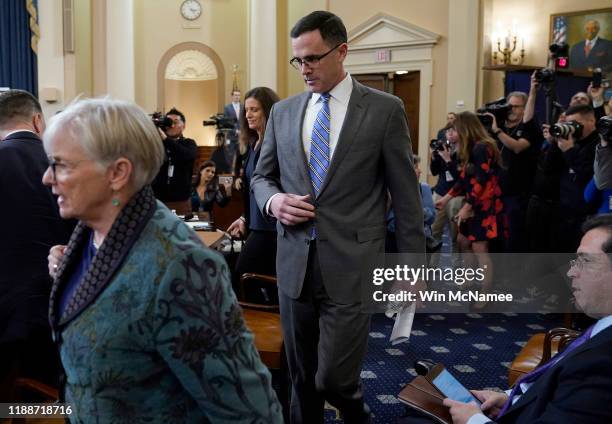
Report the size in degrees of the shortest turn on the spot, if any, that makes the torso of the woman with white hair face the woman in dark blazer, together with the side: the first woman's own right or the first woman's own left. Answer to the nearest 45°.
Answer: approximately 90° to the first woman's own right

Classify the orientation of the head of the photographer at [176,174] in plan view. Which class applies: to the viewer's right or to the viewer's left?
to the viewer's left

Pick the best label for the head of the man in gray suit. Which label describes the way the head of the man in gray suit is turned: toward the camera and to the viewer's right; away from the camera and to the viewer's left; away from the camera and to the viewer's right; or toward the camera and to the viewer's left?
toward the camera and to the viewer's left

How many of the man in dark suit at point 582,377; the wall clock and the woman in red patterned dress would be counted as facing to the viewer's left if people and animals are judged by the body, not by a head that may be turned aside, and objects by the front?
2

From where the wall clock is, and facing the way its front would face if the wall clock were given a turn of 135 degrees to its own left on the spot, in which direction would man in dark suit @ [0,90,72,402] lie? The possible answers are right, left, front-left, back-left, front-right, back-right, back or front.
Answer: back-right

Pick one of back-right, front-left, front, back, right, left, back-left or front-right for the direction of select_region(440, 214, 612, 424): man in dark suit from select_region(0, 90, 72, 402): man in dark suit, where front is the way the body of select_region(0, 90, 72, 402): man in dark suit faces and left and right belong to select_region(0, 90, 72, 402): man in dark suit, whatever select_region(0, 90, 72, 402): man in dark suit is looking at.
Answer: right

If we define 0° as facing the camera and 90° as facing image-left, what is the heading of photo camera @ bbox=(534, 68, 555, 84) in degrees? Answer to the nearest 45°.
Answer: approximately 45°

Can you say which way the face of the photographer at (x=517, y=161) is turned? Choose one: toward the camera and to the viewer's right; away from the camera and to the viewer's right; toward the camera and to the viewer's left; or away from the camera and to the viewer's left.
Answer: toward the camera and to the viewer's left
